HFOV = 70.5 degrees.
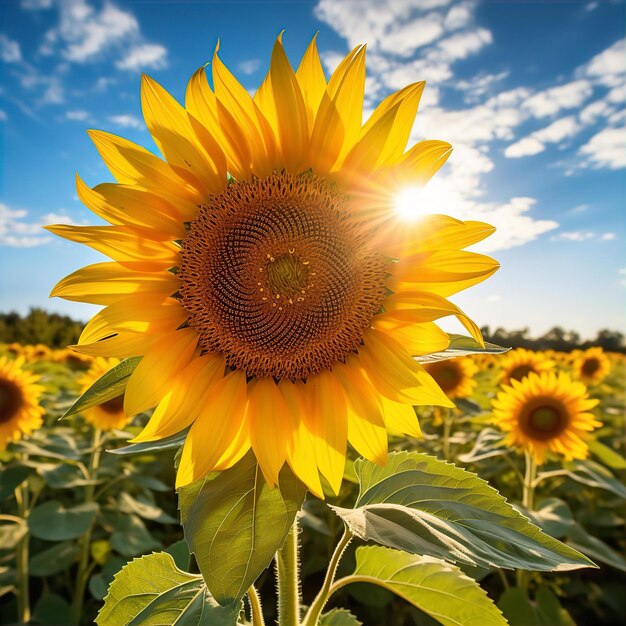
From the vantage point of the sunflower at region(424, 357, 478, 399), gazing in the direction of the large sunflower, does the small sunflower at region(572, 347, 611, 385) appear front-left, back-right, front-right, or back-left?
back-left

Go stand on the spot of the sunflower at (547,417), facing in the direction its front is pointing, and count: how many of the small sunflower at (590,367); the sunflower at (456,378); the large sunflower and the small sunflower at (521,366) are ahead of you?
1

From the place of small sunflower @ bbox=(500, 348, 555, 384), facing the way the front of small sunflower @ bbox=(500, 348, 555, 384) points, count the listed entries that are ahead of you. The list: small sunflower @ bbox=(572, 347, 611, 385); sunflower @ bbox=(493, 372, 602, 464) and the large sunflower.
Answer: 2

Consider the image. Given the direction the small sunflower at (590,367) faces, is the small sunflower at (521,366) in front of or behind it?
in front

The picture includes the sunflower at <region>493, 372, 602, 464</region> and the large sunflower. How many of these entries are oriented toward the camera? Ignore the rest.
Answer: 2

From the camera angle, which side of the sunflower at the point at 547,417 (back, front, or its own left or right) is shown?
front

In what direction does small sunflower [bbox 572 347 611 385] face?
toward the camera

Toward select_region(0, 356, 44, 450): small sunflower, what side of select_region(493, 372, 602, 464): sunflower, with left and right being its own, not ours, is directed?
right

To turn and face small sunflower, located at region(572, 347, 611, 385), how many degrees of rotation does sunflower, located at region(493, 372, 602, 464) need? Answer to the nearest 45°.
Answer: approximately 180°

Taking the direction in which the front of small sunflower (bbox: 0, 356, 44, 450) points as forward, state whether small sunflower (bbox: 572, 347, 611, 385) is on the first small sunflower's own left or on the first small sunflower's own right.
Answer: on the first small sunflower's own left

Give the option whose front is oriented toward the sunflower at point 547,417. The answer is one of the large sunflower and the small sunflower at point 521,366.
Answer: the small sunflower

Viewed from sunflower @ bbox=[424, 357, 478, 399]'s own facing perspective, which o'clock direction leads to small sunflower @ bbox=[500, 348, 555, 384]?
The small sunflower is roughly at 9 o'clock from the sunflower.

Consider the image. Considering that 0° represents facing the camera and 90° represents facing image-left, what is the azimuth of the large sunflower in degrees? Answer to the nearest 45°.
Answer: approximately 0°

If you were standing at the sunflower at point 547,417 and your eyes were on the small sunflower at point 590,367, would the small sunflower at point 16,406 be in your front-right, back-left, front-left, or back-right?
back-left

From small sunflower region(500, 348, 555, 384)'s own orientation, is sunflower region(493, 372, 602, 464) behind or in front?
in front
